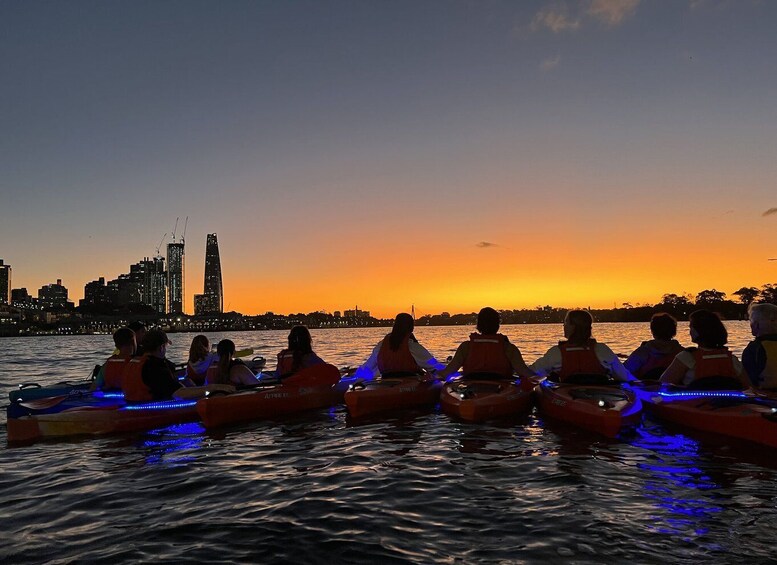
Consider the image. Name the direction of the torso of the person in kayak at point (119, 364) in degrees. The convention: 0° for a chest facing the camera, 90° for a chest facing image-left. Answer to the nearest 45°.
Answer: approximately 225°

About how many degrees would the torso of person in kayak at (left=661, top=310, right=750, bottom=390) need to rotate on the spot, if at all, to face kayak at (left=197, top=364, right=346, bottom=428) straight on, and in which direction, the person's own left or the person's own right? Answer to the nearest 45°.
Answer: approximately 45° to the person's own left

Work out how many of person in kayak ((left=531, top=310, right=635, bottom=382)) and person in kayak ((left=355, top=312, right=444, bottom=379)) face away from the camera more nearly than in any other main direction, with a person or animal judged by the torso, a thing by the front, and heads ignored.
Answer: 2

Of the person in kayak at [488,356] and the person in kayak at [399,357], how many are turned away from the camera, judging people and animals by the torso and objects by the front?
2

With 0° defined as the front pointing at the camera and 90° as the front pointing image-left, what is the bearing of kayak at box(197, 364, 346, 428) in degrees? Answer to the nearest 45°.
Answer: approximately 225°

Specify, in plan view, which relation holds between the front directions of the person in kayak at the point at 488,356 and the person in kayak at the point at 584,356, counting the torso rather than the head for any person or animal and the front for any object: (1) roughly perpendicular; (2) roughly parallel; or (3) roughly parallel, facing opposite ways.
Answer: roughly parallel

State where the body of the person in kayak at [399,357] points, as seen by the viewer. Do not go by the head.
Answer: away from the camera

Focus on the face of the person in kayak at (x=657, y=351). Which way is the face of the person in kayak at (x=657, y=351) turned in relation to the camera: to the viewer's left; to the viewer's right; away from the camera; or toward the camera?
away from the camera

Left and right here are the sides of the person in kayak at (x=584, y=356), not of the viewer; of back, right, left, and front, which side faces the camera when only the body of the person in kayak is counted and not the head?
back

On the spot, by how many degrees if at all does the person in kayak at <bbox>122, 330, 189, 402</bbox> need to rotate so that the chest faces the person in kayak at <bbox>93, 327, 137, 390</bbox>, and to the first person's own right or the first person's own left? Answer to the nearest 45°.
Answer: approximately 90° to the first person's own left

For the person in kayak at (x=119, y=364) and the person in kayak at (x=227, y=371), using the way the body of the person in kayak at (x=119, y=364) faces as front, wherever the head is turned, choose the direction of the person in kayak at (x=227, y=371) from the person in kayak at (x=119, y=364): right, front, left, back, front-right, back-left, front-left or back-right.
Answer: front-right

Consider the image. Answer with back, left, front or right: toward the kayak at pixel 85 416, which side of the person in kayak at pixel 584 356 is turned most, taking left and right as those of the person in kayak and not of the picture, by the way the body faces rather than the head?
left

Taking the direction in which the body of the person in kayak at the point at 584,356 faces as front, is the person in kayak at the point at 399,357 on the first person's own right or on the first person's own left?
on the first person's own left

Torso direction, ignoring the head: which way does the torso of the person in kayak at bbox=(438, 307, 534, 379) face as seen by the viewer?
away from the camera

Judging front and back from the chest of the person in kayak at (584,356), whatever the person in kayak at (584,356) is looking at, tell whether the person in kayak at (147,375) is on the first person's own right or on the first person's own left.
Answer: on the first person's own left
